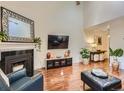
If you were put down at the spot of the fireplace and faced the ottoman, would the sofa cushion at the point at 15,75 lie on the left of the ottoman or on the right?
right

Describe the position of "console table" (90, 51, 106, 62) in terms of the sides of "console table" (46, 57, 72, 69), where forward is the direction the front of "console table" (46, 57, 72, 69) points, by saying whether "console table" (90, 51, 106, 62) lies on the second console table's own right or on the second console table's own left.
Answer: on the second console table's own left

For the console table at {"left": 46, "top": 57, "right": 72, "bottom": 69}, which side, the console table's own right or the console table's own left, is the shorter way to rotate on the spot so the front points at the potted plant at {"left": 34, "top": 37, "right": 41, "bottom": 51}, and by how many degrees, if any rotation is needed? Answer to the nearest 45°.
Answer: approximately 90° to the console table's own right

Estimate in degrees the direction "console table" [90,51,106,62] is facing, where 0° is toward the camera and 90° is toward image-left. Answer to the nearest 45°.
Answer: approximately 0°

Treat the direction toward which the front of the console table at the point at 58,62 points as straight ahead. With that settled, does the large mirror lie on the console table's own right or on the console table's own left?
on the console table's own right

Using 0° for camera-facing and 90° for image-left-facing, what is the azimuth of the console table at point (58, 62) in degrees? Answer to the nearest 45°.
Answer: approximately 315°

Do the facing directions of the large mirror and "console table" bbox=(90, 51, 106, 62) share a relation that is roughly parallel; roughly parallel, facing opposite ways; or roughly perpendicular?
roughly perpendicular

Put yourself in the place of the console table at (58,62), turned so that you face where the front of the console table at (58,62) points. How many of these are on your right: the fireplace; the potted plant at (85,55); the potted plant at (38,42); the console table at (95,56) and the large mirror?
3
